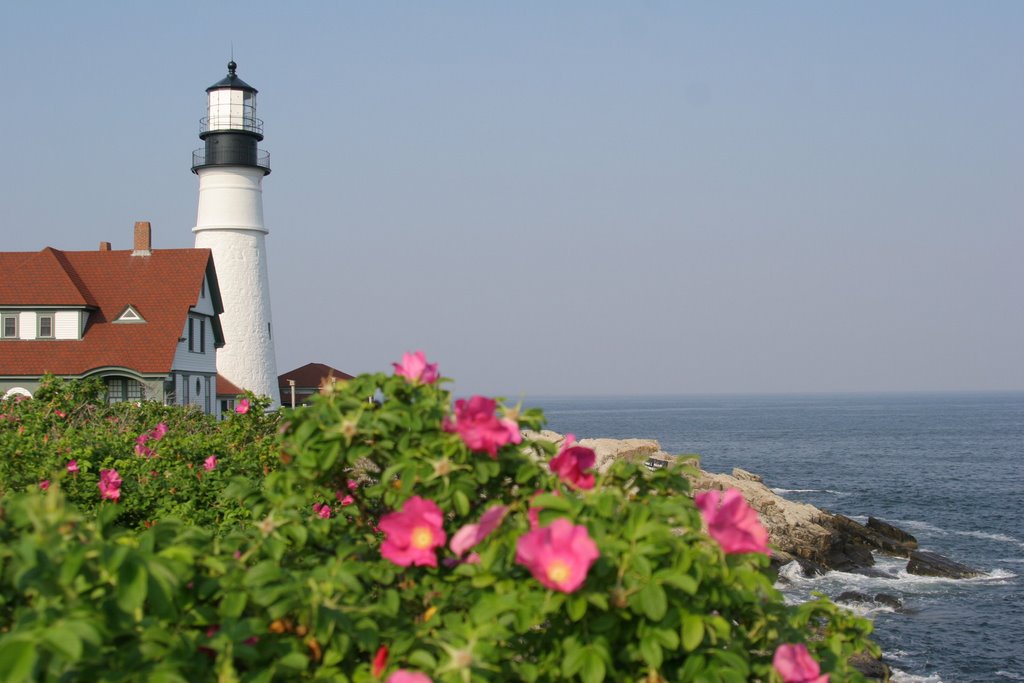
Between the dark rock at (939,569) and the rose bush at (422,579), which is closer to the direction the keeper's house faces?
the rose bush

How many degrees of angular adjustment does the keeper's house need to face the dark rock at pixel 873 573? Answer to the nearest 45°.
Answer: approximately 45° to its left

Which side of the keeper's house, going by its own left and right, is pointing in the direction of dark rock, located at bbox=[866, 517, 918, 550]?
left

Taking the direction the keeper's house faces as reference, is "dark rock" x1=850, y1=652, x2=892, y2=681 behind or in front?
in front

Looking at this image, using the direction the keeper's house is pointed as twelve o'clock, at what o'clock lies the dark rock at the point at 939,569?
The dark rock is roughly at 10 o'clock from the keeper's house.

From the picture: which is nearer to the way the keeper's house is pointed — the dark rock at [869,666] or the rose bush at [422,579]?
the rose bush

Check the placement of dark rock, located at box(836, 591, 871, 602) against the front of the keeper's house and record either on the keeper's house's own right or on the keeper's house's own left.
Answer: on the keeper's house's own left

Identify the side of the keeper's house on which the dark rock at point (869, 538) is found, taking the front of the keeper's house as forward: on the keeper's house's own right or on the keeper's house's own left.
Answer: on the keeper's house's own left

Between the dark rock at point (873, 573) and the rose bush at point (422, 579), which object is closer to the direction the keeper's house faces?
the rose bush

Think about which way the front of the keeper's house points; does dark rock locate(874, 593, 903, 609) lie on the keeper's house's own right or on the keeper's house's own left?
on the keeper's house's own left

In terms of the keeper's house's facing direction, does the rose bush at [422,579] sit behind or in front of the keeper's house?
in front

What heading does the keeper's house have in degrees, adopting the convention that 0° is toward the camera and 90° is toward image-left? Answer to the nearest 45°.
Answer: approximately 0°
